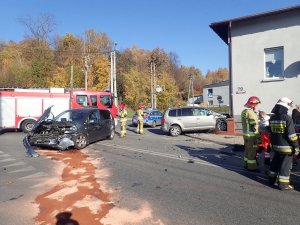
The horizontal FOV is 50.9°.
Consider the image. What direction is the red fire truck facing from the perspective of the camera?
to the viewer's right

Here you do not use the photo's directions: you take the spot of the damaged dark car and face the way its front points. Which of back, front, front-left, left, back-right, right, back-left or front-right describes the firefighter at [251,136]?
left

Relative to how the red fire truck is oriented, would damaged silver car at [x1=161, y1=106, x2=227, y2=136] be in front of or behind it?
in front

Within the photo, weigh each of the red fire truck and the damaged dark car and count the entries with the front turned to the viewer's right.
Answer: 1

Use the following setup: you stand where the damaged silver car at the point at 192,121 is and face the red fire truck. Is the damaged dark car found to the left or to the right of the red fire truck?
left

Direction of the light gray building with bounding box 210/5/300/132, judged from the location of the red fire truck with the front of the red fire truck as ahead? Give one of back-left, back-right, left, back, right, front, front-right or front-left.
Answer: front-right

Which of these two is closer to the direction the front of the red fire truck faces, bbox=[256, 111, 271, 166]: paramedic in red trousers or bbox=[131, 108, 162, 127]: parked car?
the parked car
